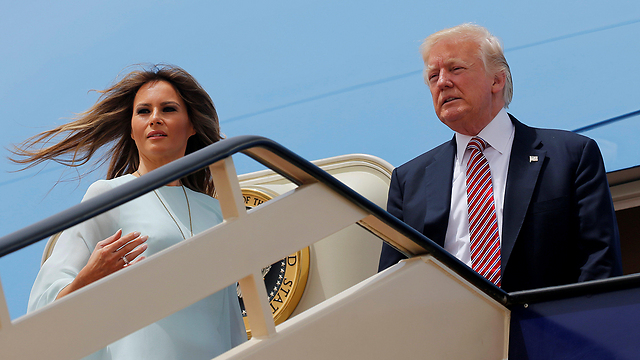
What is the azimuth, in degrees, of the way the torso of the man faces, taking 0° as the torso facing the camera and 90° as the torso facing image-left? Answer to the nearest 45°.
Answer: approximately 45°

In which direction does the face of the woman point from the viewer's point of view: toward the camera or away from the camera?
toward the camera

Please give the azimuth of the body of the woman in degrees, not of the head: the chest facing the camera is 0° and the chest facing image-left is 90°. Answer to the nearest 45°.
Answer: approximately 315°

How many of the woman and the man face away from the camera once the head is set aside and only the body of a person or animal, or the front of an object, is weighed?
0

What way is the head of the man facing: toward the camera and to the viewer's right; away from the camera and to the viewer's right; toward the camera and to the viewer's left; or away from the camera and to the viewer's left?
toward the camera and to the viewer's left

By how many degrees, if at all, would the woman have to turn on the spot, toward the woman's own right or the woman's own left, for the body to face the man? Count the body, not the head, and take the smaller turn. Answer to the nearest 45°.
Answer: approximately 45° to the woman's own left
